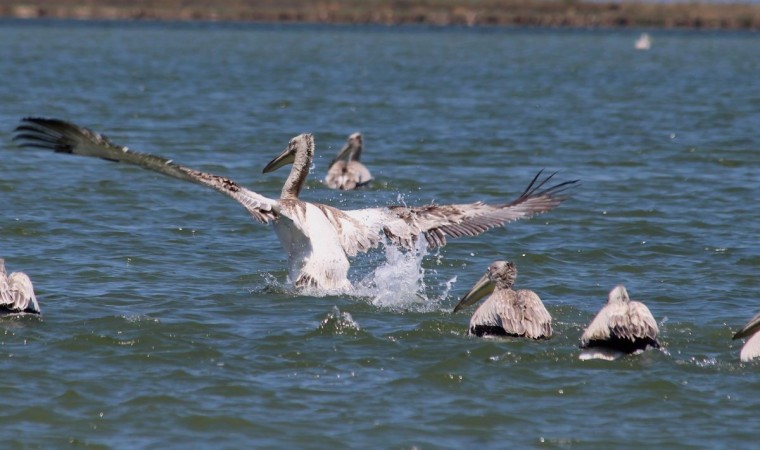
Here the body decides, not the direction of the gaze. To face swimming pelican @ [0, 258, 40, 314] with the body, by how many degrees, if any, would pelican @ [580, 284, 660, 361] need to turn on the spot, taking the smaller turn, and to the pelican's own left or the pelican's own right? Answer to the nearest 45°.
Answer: approximately 90° to the pelican's own left

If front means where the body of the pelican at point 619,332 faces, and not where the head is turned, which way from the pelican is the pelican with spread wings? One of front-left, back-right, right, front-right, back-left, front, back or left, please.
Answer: front-left

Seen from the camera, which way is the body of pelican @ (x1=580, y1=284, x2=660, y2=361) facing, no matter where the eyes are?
away from the camera

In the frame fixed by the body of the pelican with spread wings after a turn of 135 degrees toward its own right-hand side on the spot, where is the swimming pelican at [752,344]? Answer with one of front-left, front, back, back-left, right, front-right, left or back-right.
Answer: front-right

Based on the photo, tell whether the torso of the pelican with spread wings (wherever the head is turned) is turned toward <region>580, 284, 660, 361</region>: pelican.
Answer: no

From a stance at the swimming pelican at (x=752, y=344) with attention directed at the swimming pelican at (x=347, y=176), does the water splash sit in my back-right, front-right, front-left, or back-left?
front-left

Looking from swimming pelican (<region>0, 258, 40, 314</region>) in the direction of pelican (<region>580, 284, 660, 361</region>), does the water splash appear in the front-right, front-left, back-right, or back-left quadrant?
front-left
